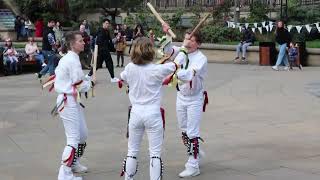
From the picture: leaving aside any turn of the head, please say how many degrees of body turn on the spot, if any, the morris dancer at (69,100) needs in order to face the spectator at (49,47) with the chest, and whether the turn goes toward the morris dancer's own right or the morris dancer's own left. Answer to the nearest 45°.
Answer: approximately 90° to the morris dancer's own left

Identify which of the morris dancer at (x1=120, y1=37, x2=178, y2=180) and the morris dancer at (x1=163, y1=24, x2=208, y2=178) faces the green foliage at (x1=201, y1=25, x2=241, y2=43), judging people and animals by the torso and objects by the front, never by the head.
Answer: the morris dancer at (x1=120, y1=37, x2=178, y2=180)

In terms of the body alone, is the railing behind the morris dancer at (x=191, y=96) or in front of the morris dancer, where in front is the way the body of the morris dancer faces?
behind

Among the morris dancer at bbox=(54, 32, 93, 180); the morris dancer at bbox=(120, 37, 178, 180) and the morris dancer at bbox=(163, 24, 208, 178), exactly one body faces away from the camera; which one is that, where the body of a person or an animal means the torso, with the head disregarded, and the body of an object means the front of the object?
the morris dancer at bbox=(120, 37, 178, 180)

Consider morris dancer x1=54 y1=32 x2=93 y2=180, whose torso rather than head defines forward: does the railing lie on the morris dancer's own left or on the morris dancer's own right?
on the morris dancer's own left

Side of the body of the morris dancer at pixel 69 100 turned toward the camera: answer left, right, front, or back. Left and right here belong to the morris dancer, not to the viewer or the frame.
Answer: right

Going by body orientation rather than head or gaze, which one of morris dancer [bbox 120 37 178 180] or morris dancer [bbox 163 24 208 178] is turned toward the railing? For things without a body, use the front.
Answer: morris dancer [bbox 120 37 178 180]

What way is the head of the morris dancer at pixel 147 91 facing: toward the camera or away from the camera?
away from the camera

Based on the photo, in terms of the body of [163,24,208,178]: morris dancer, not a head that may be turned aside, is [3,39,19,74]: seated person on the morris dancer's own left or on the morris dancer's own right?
on the morris dancer's own right

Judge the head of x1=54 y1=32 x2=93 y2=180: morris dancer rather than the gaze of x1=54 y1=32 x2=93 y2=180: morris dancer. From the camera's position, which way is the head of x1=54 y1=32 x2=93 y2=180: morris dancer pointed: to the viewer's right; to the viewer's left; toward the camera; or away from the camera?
to the viewer's right

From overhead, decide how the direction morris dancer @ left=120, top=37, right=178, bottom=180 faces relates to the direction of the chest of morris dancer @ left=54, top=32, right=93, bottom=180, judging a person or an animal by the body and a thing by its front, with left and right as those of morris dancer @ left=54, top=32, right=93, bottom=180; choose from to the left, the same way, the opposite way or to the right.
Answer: to the left

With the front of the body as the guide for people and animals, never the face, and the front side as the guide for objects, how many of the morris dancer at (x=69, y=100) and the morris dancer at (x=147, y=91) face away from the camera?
1

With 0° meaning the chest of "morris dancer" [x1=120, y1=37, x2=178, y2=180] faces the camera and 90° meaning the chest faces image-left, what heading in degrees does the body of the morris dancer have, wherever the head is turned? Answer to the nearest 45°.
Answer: approximately 180°

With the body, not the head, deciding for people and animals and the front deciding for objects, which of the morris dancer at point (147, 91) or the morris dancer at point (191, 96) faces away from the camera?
the morris dancer at point (147, 91)
